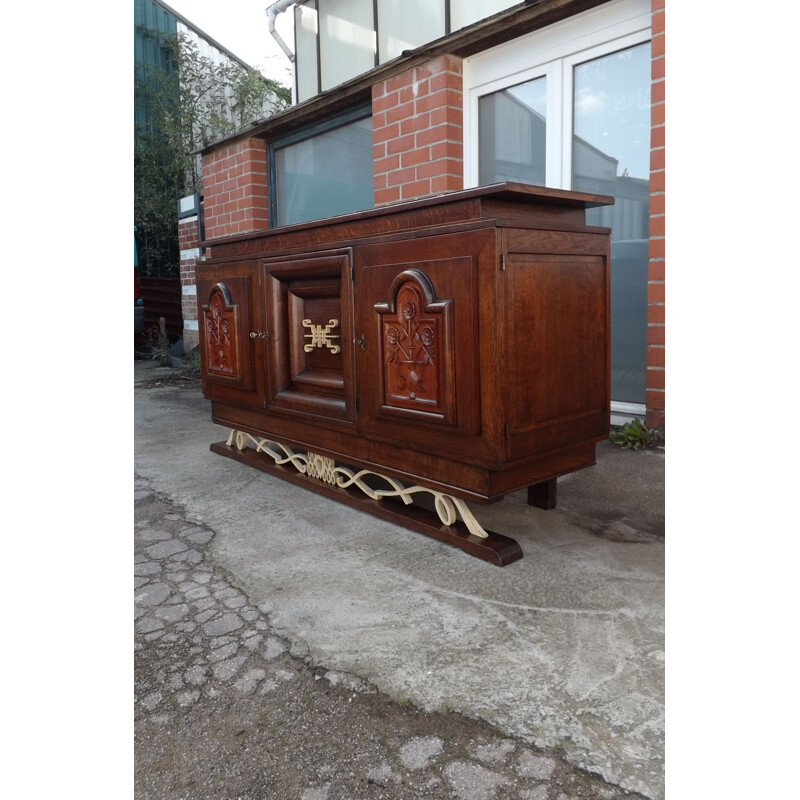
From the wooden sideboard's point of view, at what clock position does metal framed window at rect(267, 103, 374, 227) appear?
The metal framed window is roughly at 4 o'clock from the wooden sideboard.

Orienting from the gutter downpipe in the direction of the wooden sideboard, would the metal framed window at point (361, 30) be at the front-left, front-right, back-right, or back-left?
front-left

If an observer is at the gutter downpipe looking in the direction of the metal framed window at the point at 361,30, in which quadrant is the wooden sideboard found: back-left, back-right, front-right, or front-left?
front-right

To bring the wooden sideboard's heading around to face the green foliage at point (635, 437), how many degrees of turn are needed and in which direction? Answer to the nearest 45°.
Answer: approximately 180°

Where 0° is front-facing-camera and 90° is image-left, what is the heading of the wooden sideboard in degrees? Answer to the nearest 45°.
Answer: approximately 45°

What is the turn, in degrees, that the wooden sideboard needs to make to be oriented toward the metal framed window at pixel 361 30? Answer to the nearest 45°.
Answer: approximately 135° to its right

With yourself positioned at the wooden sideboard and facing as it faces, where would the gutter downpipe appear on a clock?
The gutter downpipe is roughly at 4 o'clock from the wooden sideboard.
